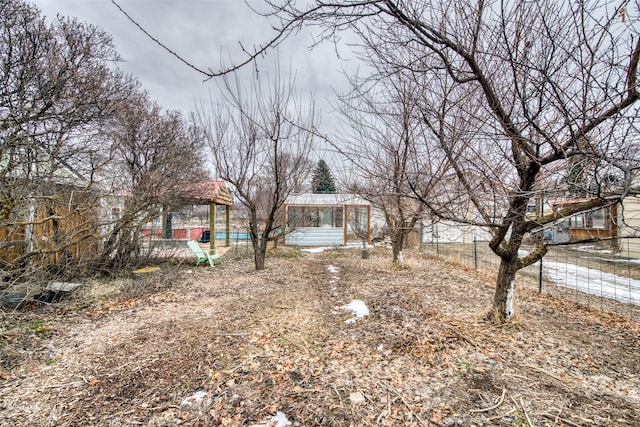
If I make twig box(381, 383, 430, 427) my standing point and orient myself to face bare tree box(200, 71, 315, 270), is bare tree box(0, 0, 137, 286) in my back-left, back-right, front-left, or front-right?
front-left

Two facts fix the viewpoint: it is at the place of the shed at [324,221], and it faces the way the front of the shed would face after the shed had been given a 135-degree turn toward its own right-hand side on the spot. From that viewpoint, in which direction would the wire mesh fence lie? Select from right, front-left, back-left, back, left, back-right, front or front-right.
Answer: back

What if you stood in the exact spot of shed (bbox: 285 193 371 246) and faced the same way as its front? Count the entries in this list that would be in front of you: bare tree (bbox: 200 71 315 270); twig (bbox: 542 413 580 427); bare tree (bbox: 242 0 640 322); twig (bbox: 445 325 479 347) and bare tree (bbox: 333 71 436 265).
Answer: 5

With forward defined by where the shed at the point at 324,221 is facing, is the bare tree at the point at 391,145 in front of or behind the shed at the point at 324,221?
in front

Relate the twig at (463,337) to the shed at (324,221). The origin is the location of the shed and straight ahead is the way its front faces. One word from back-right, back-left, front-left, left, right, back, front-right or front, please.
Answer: front

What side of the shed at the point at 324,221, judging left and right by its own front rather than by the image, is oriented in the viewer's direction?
front

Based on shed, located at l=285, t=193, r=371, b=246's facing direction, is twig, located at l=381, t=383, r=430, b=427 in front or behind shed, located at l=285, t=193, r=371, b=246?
in front

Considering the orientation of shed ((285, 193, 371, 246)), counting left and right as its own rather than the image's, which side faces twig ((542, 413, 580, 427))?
front

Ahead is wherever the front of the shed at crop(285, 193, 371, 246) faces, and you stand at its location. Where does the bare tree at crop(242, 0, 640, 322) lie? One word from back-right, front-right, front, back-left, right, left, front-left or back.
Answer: front

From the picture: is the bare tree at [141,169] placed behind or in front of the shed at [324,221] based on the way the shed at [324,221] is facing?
in front
